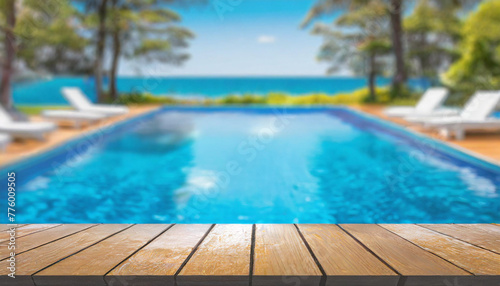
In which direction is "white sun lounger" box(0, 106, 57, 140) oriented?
to the viewer's right

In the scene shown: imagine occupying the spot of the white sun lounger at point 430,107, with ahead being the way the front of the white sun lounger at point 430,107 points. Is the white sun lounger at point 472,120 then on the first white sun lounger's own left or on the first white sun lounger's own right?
on the first white sun lounger's own left

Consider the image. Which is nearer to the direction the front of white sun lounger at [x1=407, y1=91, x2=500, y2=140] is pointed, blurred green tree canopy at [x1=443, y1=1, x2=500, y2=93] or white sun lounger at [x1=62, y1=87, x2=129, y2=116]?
the white sun lounger

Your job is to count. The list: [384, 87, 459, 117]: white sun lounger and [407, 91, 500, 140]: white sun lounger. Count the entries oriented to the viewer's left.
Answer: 2

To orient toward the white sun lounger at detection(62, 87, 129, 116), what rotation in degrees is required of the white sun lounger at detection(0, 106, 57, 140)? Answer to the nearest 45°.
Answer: approximately 90° to its left

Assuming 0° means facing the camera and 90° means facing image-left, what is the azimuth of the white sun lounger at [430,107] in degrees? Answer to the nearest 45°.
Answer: approximately 90°

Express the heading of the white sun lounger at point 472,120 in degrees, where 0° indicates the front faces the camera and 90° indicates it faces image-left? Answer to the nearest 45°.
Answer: approximately 90°

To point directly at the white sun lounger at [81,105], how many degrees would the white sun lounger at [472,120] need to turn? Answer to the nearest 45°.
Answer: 0° — it already faces it

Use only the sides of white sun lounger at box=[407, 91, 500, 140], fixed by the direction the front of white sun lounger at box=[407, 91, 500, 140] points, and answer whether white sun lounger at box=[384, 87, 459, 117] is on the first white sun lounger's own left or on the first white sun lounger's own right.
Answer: on the first white sun lounger's own right

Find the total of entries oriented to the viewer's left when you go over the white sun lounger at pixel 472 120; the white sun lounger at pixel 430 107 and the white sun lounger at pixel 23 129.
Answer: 2

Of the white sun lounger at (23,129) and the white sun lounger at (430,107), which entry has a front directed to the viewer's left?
the white sun lounger at (430,107)

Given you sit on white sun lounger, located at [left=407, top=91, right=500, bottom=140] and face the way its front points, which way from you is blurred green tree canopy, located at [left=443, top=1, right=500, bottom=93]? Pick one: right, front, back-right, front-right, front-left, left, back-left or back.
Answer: right

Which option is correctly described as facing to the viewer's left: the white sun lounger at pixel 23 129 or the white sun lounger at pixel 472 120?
the white sun lounger at pixel 472 120
